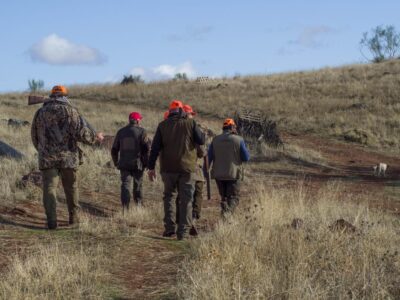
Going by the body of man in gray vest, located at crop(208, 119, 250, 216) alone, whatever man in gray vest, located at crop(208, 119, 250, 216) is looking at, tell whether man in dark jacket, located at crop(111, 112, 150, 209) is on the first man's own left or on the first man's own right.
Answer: on the first man's own left

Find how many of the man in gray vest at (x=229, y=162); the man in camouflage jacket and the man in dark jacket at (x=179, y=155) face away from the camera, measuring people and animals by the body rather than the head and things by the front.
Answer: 3

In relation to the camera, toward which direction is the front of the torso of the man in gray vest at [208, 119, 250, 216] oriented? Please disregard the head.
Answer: away from the camera

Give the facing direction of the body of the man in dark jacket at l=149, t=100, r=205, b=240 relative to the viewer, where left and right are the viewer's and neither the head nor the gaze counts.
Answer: facing away from the viewer

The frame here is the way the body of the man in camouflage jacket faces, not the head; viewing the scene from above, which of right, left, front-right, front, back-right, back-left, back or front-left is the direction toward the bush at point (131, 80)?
front

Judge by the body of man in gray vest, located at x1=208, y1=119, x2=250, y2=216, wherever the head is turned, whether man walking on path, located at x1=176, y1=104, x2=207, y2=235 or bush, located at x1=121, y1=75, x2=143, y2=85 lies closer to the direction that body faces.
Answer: the bush

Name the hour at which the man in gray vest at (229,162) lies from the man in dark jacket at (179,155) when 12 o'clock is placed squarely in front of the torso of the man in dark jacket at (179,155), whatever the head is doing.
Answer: the man in gray vest at (229,162) is roughly at 1 o'clock from the man in dark jacket at (179,155).

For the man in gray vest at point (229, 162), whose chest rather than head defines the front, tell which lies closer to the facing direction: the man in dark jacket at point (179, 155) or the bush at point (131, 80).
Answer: the bush

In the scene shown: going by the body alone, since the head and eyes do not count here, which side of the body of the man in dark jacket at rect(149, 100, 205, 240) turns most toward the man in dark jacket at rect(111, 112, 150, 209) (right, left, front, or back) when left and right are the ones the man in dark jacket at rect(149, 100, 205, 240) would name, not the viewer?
front

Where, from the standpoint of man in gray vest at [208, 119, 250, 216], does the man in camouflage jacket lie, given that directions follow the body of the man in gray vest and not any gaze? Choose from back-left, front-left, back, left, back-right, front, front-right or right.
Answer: back-left

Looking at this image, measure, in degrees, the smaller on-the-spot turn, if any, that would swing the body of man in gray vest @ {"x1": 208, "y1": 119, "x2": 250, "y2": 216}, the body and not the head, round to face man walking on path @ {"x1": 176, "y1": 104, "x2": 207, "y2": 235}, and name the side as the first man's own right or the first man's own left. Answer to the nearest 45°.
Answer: approximately 135° to the first man's own left

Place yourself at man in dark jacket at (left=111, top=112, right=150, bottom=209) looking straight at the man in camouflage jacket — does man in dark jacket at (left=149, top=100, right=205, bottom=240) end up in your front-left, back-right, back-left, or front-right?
front-left

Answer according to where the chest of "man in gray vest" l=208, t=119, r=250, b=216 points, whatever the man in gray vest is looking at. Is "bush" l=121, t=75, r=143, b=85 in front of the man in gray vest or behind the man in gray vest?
in front

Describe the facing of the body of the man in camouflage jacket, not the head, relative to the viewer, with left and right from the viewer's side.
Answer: facing away from the viewer

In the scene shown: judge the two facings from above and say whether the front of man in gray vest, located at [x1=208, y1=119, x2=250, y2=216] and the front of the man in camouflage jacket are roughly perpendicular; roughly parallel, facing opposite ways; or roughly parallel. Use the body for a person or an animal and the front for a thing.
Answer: roughly parallel

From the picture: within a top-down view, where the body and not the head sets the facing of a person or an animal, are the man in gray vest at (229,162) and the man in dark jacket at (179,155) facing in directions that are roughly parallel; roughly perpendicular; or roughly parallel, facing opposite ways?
roughly parallel
